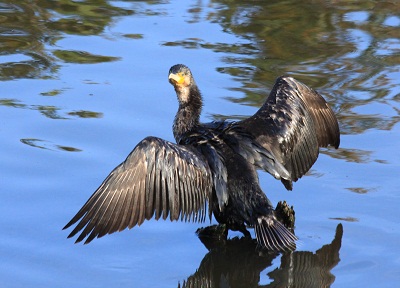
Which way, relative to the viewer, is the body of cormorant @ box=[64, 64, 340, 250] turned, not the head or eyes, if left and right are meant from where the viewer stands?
facing away from the viewer and to the left of the viewer
